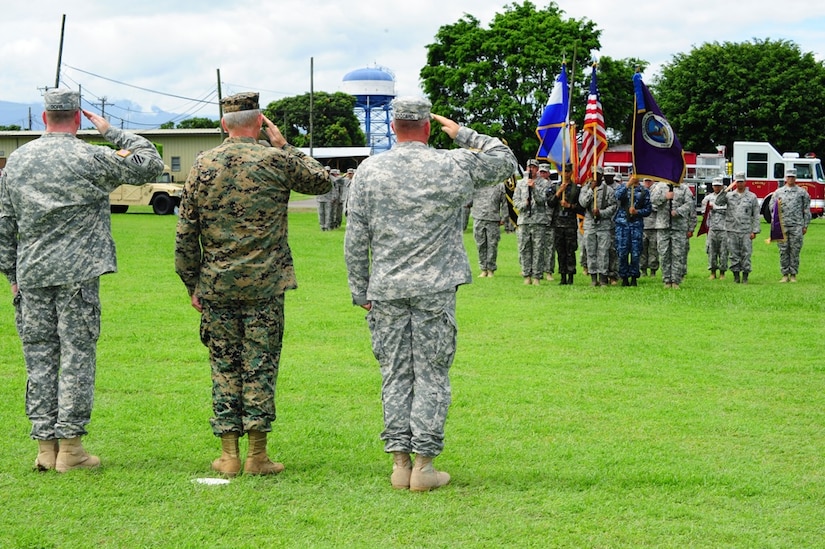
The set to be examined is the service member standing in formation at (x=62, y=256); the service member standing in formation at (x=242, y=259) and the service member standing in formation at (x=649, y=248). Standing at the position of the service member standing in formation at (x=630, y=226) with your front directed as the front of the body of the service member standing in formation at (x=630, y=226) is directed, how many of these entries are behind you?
1

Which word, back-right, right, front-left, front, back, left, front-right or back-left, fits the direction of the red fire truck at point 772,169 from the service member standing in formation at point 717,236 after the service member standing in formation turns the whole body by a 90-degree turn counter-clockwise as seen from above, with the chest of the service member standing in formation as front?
left

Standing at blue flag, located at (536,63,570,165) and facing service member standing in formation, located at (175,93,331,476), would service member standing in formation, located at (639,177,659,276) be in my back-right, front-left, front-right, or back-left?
back-left

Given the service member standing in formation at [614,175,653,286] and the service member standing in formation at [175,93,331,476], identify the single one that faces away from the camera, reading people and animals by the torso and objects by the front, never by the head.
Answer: the service member standing in formation at [175,93,331,476]

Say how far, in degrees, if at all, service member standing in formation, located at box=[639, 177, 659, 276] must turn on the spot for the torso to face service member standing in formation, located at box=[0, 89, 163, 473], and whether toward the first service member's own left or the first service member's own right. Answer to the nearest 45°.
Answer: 0° — they already face them

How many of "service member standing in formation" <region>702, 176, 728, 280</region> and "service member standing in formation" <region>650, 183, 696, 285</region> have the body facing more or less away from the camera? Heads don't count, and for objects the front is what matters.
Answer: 0

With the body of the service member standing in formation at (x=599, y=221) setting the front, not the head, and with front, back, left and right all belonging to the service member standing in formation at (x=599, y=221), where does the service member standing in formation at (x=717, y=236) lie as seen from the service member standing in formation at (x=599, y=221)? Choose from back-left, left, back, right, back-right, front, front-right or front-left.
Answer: back-left

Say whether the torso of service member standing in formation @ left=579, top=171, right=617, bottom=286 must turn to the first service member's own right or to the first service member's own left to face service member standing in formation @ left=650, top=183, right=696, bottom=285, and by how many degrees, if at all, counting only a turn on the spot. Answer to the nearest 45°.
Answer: approximately 135° to the first service member's own left

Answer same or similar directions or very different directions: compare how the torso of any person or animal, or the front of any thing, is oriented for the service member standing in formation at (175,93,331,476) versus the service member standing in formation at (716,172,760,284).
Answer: very different directions

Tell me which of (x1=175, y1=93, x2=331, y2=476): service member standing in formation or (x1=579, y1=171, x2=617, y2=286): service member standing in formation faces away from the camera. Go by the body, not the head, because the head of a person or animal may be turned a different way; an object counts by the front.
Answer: (x1=175, y1=93, x2=331, y2=476): service member standing in formation

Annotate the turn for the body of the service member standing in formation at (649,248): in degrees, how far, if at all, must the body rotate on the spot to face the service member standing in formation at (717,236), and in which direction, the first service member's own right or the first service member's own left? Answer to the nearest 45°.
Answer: approximately 90° to the first service member's own left

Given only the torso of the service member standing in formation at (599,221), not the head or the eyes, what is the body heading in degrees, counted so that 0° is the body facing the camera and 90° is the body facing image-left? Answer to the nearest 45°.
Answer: approximately 0°
